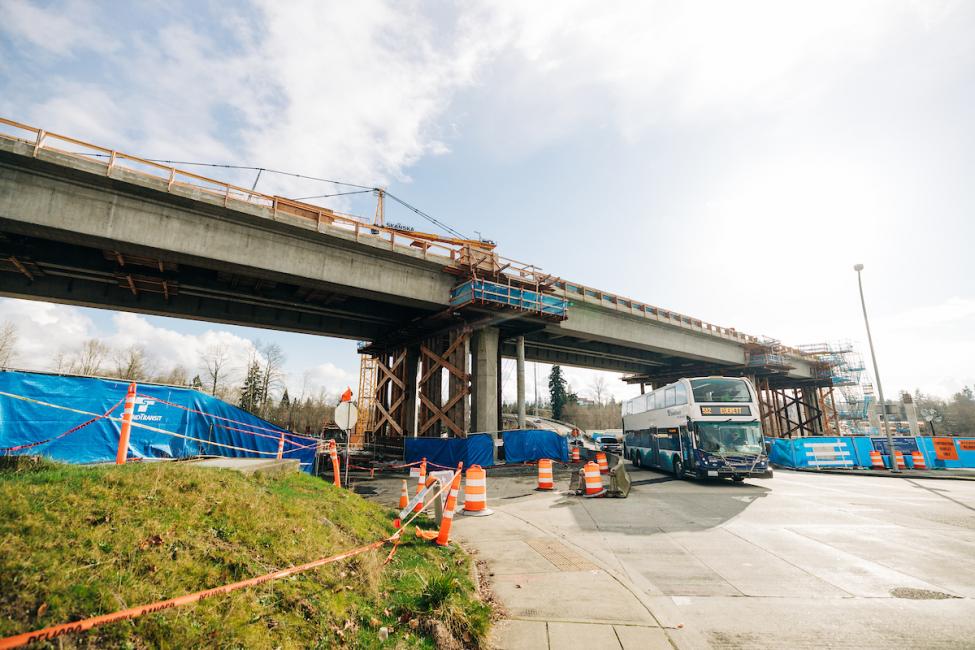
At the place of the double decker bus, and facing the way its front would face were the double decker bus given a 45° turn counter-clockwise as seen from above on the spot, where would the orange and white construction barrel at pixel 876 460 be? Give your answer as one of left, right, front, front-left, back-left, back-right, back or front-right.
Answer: front-left

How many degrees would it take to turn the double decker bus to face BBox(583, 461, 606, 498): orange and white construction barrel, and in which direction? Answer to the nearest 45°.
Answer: approximately 90° to its right

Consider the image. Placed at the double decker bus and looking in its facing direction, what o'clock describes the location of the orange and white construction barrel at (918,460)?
The orange and white construction barrel is roughly at 9 o'clock from the double decker bus.

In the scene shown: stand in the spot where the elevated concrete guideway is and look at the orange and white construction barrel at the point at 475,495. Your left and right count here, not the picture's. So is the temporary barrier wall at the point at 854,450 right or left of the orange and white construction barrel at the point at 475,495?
left

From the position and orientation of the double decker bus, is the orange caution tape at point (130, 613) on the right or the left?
on its right

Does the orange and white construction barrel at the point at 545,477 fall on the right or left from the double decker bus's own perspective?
on its right

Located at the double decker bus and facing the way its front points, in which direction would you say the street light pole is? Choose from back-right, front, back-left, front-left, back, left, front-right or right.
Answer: left

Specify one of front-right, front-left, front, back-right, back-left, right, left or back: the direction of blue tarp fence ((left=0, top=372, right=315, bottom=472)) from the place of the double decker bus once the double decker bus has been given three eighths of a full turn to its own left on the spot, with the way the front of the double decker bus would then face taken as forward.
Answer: back-left

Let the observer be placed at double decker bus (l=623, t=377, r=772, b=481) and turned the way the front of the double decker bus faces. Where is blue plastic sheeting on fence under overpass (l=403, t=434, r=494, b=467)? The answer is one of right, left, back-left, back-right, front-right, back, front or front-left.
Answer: back-right

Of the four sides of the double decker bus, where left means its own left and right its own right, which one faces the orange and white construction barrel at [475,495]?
right

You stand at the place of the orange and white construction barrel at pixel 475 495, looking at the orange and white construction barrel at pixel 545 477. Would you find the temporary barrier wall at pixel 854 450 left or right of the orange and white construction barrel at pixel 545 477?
right

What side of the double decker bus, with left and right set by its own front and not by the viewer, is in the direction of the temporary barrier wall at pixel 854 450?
left

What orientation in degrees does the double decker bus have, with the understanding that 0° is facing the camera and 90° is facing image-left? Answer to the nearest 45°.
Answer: approximately 315°

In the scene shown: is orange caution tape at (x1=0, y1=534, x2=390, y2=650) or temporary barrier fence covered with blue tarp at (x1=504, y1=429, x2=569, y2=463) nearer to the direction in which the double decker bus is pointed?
the orange caution tape
